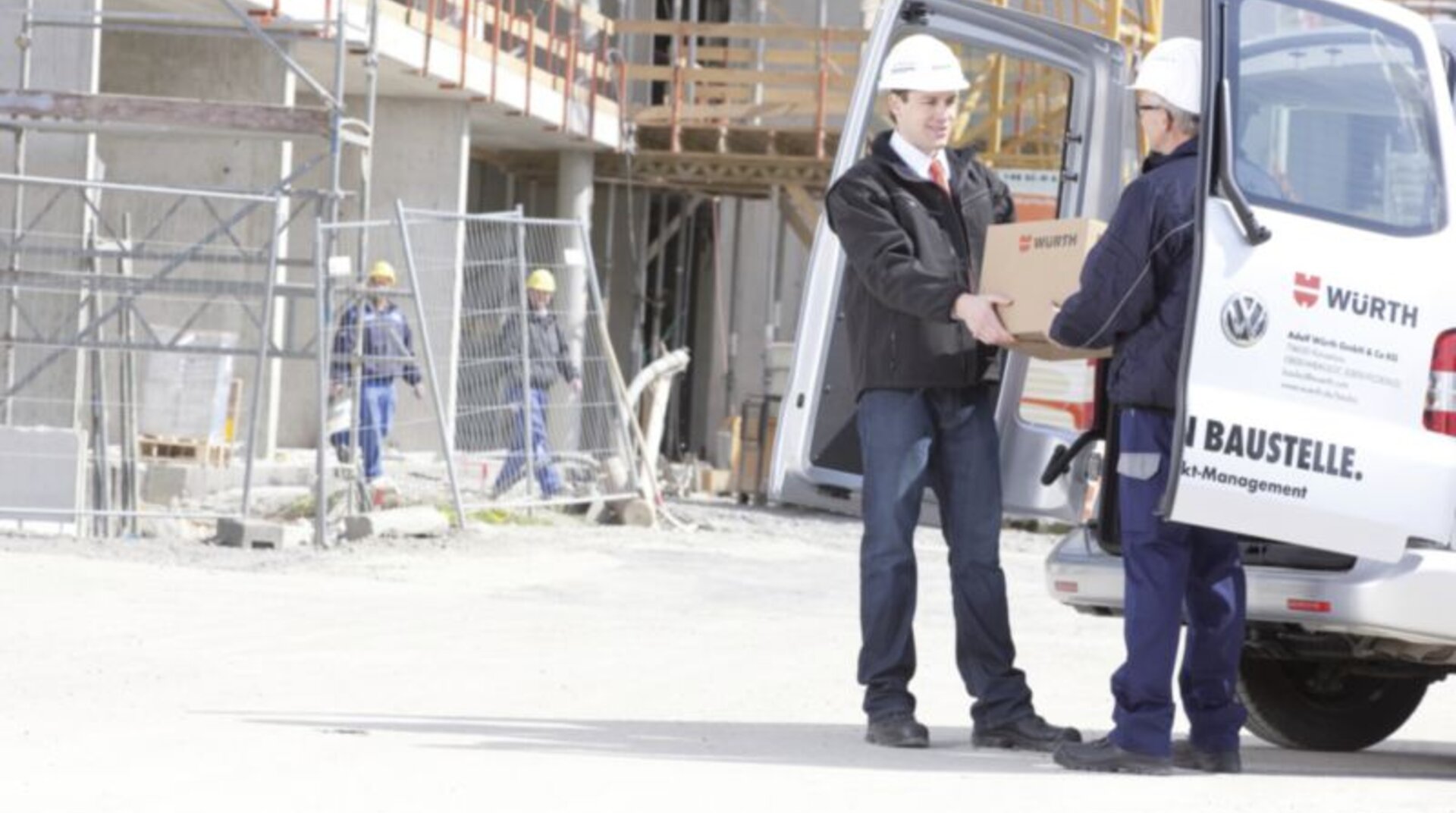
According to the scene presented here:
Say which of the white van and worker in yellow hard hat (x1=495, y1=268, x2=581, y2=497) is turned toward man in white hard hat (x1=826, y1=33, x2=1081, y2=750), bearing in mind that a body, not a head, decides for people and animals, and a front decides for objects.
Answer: the worker in yellow hard hat

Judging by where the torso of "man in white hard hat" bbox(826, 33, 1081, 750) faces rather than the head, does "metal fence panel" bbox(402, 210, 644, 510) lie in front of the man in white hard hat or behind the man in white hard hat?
behind

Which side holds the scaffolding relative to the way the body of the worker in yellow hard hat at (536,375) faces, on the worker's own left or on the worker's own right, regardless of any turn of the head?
on the worker's own right

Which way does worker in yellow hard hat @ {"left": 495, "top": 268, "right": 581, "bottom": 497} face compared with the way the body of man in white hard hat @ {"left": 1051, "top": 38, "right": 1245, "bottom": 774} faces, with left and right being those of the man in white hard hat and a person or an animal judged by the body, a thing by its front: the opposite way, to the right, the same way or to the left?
to the left

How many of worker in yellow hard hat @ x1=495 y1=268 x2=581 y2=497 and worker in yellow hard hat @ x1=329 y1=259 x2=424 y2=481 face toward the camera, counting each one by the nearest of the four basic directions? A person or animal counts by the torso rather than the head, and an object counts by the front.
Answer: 2

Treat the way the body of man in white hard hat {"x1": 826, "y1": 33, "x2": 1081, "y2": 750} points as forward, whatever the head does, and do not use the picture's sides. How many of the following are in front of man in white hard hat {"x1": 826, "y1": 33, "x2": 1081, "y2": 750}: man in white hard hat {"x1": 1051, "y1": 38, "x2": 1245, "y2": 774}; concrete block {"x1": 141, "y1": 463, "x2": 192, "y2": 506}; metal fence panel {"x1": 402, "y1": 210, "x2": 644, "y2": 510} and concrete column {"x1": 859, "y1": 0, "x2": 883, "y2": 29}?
1

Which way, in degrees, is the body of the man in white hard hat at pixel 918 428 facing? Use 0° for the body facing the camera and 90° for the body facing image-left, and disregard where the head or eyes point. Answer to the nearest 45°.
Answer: approximately 315°

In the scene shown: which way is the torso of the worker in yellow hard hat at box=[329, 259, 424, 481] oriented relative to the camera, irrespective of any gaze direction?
toward the camera

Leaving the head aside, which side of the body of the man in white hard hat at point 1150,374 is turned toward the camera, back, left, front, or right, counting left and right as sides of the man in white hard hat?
left

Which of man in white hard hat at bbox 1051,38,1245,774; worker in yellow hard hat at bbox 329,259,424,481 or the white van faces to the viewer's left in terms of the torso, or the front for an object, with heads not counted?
the man in white hard hat

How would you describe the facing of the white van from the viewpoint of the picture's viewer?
facing away from the viewer and to the right of the viewer
